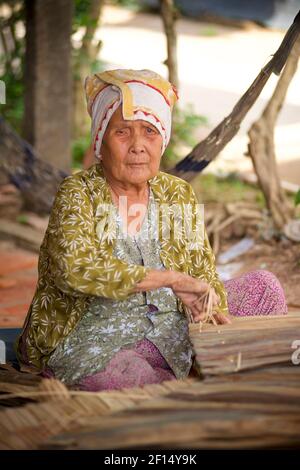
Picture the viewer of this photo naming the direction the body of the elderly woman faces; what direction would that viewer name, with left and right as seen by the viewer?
facing the viewer and to the right of the viewer

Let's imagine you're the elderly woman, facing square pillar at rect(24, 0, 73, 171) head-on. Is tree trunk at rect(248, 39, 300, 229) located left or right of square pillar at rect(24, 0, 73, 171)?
right

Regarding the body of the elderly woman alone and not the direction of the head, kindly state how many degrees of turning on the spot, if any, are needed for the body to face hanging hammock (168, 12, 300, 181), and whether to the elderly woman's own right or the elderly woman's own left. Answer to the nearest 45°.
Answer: approximately 90° to the elderly woman's own left

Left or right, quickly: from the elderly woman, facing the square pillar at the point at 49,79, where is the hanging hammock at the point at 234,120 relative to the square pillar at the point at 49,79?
right

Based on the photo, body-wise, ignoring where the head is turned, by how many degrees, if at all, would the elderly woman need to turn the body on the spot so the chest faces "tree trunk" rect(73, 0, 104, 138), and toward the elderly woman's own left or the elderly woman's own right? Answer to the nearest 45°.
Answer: approximately 135° to the elderly woman's own left

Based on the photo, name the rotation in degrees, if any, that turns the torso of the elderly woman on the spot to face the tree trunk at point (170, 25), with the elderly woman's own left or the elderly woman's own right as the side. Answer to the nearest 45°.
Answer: approximately 135° to the elderly woman's own left

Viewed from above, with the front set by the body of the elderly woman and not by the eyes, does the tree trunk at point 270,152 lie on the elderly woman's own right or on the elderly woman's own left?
on the elderly woman's own left
